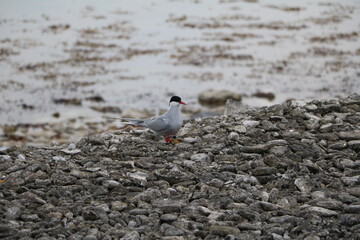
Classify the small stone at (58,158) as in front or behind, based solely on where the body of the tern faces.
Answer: behind

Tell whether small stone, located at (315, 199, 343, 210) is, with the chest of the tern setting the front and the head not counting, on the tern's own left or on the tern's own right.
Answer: on the tern's own right

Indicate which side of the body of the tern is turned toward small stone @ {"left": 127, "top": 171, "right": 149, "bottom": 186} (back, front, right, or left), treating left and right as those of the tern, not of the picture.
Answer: right

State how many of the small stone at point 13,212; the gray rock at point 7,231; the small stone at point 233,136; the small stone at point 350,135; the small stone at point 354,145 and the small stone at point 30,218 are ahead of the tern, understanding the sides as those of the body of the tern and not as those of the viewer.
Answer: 3

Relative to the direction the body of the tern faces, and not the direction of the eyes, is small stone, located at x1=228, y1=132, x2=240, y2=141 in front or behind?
in front

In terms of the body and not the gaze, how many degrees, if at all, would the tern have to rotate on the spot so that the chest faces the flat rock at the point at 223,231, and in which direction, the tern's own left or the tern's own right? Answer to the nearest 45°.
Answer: approximately 90° to the tern's own right

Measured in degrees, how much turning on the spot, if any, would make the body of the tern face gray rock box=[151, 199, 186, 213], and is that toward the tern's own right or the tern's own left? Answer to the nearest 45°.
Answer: approximately 90° to the tern's own right

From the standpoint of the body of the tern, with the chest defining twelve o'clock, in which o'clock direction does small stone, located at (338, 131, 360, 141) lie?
The small stone is roughly at 12 o'clock from the tern.

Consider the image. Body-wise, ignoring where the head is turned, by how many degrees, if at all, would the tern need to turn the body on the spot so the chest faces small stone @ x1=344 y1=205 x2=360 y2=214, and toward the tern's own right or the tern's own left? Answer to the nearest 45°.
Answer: approximately 45° to the tern's own right

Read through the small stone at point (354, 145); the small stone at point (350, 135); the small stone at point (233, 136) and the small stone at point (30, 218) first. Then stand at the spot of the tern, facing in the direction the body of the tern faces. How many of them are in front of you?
3

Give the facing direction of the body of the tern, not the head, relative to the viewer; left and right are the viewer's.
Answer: facing to the right of the viewer

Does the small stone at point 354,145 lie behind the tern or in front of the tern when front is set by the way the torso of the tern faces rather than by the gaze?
in front

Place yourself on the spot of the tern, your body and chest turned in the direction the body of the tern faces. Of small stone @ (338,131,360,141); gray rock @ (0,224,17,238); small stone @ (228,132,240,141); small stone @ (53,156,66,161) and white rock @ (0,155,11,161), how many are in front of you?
2

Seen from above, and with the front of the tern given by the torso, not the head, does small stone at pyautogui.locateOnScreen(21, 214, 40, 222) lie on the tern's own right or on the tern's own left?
on the tern's own right

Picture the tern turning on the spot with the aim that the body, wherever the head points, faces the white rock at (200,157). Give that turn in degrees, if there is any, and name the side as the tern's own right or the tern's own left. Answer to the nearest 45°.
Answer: approximately 45° to the tern's own right

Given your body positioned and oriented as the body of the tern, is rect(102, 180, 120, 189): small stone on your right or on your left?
on your right

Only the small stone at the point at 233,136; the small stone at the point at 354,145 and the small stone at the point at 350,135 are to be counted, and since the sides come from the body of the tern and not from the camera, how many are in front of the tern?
3

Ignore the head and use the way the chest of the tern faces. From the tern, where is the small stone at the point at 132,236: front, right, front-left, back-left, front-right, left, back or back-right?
right
